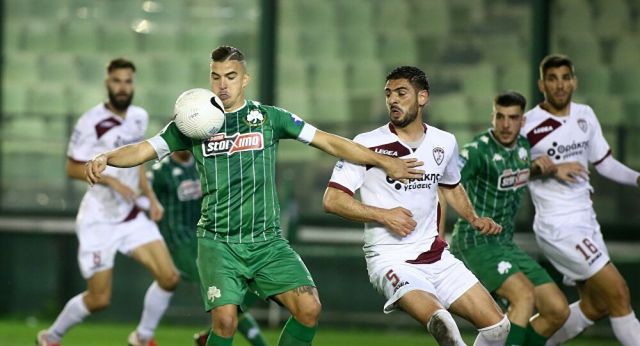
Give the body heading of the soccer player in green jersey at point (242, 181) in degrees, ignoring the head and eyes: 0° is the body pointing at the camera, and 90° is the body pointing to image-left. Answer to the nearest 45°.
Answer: approximately 0°

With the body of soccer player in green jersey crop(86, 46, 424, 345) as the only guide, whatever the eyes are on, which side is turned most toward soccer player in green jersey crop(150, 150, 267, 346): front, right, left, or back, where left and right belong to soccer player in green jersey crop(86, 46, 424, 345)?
back

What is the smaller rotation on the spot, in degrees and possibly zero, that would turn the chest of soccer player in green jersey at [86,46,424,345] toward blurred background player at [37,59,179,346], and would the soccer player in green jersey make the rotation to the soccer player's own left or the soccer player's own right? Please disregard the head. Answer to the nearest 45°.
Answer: approximately 135° to the soccer player's own right

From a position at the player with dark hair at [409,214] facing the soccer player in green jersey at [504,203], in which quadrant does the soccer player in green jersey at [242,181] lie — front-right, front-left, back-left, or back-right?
back-left

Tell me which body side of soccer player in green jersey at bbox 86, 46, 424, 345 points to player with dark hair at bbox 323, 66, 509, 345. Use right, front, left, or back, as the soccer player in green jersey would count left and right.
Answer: left

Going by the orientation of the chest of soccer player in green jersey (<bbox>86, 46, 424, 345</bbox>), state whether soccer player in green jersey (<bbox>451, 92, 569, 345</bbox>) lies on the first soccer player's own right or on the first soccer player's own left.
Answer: on the first soccer player's own left
